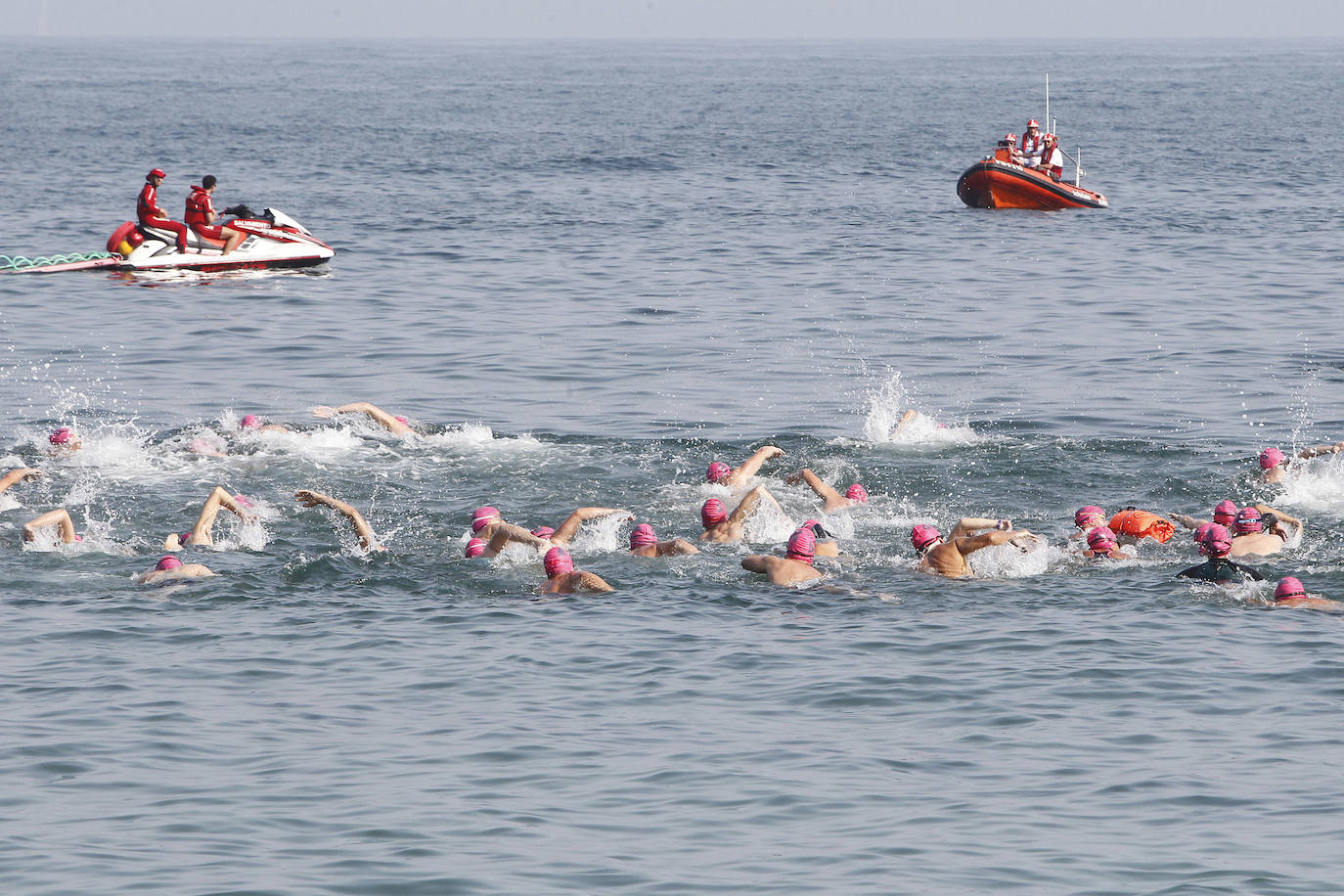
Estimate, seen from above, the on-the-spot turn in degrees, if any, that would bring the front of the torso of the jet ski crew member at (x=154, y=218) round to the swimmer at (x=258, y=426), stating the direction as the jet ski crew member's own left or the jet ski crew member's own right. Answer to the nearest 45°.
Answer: approximately 90° to the jet ski crew member's own right

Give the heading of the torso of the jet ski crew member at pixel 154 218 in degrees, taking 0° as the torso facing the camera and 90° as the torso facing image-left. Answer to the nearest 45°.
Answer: approximately 270°

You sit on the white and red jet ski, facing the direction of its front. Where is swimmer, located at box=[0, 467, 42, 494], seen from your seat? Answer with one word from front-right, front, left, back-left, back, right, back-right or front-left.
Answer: right

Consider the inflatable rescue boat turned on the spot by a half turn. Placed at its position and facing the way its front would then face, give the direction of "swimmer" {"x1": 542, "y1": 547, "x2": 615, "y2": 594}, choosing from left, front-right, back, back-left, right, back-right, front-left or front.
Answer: back-right

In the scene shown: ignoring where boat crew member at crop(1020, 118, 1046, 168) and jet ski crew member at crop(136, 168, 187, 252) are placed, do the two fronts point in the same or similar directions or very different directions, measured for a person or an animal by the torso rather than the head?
very different directions

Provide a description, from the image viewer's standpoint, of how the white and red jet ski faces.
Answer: facing to the right of the viewer

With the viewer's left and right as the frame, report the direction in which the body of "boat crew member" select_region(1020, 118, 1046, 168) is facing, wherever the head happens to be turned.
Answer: facing the viewer and to the left of the viewer

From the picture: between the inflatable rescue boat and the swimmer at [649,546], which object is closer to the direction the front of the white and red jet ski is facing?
the inflatable rescue boat

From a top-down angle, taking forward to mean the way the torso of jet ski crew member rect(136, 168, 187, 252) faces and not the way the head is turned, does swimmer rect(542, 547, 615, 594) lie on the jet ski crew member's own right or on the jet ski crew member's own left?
on the jet ski crew member's own right

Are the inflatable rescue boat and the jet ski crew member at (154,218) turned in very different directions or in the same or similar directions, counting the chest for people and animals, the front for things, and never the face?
very different directions

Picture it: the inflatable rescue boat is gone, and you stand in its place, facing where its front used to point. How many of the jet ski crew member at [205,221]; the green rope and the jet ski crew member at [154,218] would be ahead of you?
3
